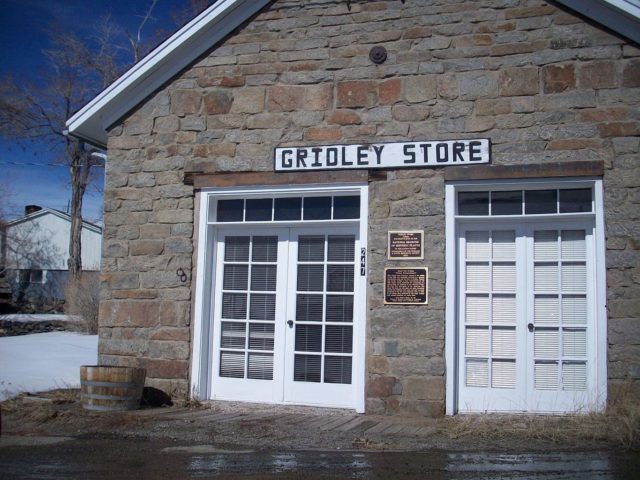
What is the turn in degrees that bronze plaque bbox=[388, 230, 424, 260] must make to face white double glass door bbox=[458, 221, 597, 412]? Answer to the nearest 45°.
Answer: approximately 90° to its left

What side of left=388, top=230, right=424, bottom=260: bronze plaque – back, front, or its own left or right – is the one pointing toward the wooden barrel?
right

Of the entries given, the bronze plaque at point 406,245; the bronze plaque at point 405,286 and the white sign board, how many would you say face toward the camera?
3

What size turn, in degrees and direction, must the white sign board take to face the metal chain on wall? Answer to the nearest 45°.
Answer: approximately 90° to its right

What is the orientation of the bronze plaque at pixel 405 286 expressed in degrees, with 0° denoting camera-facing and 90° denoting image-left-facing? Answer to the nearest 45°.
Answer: approximately 0°

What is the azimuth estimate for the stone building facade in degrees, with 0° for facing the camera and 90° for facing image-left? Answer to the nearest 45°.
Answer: approximately 0°

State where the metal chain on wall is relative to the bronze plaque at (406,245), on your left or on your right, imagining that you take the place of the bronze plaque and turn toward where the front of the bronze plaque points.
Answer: on your right

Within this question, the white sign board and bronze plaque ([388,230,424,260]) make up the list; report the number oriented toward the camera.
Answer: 2

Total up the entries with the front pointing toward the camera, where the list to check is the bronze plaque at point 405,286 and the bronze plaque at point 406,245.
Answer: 2

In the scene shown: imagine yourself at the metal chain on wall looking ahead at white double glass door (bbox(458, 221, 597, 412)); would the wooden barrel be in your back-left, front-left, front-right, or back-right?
back-right

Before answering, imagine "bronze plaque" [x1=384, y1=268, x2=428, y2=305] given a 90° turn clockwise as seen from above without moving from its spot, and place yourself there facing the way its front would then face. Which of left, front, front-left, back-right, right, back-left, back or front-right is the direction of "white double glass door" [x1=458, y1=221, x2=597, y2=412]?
back
